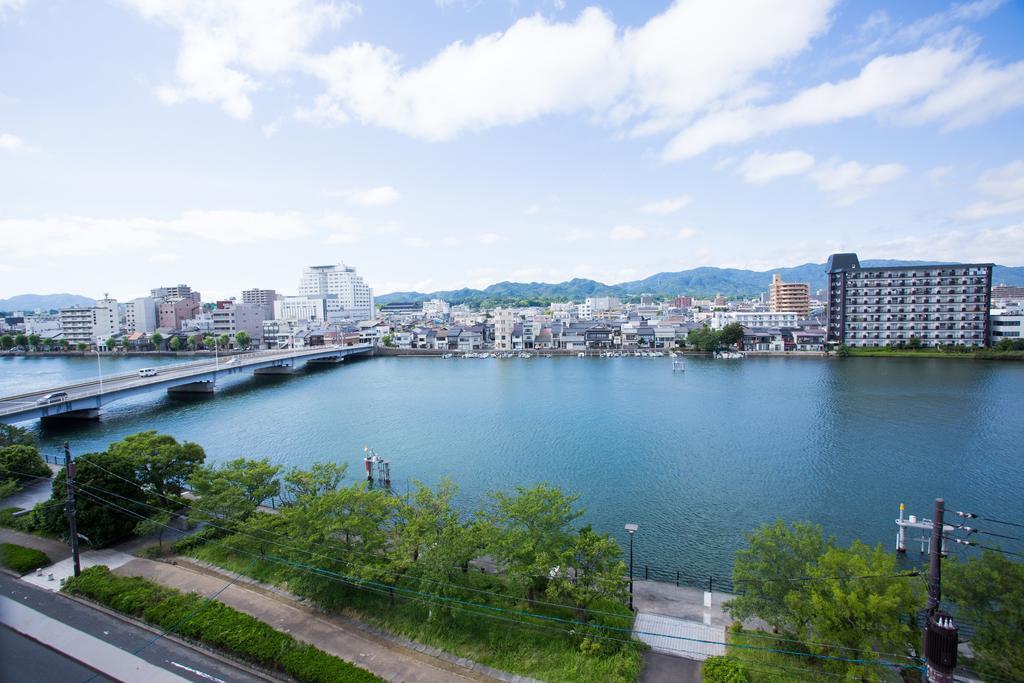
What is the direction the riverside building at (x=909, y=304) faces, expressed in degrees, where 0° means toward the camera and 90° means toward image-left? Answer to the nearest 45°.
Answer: approximately 0°

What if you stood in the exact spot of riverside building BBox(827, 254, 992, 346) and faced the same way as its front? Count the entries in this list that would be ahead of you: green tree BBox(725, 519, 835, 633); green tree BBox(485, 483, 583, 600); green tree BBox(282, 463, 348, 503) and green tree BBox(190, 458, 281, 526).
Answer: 4

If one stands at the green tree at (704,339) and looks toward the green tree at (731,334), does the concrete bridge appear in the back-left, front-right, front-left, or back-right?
back-right

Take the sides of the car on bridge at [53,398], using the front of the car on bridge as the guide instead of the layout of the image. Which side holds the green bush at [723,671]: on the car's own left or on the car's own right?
on the car's own left

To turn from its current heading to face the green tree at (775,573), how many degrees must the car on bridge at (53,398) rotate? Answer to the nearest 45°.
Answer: approximately 45° to its left

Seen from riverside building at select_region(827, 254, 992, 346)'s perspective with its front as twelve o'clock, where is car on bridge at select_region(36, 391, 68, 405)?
The car on bridge is roughly at 1 o'clock from the riverside building.

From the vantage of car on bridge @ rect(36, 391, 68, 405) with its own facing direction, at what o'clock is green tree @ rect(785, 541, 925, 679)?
The green tree is roughly at 10 o'clock from the car on bridge.
